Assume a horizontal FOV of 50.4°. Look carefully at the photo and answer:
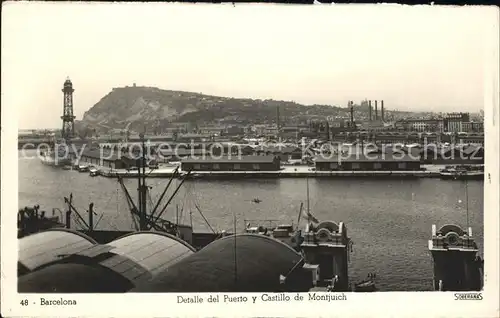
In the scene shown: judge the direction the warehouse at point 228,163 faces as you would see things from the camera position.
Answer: facing the viewer

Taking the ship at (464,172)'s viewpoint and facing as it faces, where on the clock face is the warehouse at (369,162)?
The warehouse is roughly at 1 o'clock from the ship.

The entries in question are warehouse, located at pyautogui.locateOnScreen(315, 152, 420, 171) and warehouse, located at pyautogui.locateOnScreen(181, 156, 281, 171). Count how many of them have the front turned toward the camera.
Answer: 2

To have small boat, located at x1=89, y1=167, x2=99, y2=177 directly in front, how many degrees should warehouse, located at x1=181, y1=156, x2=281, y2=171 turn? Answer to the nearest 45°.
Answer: approximately 90° to its right

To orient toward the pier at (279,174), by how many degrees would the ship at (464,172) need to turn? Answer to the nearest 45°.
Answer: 0° — it already faces it

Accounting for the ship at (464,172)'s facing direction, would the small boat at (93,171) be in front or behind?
in front

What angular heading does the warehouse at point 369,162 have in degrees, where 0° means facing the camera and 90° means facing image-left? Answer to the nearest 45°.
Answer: approximately 0°

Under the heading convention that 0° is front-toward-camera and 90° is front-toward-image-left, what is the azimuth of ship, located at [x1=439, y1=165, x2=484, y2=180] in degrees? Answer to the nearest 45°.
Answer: approximately 90°

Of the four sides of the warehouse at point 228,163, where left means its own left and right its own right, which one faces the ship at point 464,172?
left

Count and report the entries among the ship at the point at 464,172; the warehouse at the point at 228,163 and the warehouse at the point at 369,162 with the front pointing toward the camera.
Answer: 2

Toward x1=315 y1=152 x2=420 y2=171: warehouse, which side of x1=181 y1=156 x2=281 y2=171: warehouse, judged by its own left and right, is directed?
left

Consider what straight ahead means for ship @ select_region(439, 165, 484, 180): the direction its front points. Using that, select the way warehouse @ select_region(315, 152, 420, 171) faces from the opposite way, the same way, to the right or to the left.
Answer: to the left
